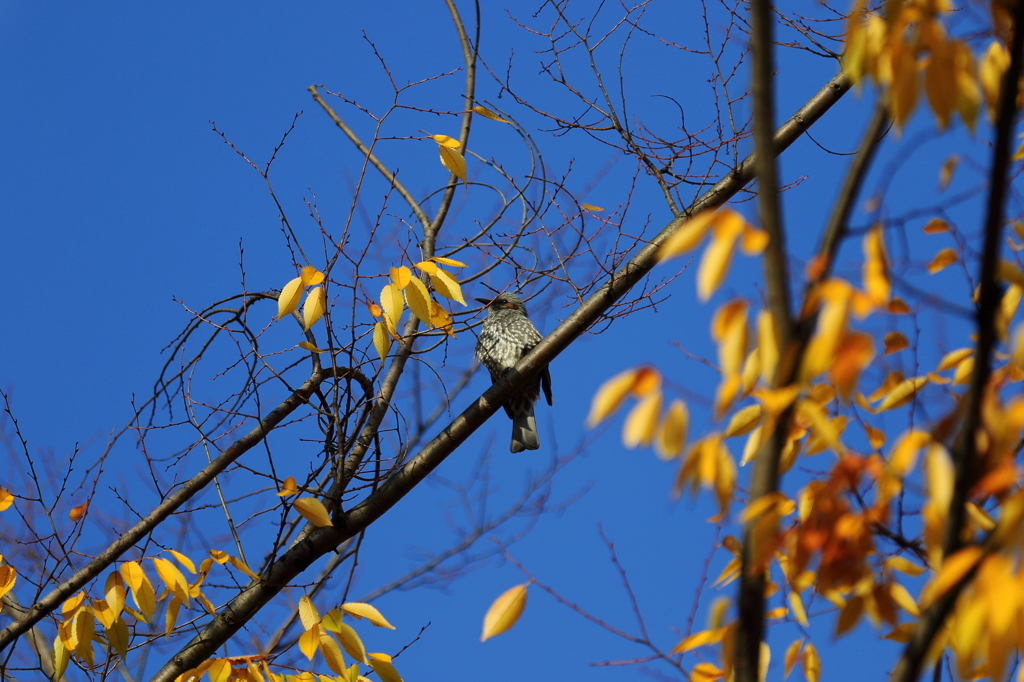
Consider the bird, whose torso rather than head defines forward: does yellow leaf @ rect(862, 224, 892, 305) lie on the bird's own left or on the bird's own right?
on the bird's own left

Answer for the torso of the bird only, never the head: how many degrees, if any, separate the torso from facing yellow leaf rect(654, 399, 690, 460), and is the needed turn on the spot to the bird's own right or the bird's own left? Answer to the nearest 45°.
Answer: approximately 45° to the bird's own left

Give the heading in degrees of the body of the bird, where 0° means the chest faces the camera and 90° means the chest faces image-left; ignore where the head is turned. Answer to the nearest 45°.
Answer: approximately 45°

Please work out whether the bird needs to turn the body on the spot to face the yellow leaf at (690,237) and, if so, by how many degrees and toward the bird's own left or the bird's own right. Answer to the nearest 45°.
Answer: approximately 45° to the bird's own left

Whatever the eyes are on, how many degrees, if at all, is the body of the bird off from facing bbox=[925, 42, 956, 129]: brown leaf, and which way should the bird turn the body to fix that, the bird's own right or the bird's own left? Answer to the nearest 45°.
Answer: approximately 45° to the bird's own left

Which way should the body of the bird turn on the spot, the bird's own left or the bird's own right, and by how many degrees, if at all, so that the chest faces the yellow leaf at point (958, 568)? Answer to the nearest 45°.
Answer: approximately 45° to the bird's own left

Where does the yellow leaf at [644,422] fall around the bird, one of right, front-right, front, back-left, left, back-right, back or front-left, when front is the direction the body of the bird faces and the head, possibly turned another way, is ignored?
front-left
